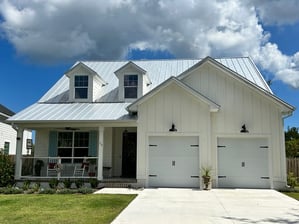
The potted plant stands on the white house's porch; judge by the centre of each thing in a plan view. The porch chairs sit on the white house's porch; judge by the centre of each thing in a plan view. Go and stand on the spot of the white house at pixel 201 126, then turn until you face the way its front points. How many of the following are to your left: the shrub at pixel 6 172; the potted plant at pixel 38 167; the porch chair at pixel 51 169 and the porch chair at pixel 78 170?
0

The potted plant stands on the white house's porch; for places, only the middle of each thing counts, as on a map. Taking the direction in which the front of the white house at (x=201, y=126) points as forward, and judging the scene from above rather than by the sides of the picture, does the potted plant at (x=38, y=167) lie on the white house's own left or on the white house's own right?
on the white house's own right

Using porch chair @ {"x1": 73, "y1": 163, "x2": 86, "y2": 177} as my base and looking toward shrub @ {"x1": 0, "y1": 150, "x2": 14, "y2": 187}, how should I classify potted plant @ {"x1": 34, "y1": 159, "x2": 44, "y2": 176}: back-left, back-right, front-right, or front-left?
front-right

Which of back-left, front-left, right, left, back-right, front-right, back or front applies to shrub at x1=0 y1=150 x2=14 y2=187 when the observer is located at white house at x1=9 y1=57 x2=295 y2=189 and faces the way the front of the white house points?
right

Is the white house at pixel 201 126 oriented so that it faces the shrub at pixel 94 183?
no

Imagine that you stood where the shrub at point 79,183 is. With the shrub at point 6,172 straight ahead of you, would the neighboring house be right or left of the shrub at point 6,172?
right

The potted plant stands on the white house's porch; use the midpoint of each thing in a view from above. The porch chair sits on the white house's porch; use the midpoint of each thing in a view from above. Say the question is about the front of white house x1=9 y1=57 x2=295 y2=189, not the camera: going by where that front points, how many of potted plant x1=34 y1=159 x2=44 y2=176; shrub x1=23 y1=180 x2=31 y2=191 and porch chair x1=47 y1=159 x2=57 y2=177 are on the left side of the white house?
0

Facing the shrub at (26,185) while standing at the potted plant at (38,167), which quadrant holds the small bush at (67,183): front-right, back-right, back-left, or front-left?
front-left

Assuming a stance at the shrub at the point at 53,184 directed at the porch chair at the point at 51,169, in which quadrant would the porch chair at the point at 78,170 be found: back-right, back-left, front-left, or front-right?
front-right

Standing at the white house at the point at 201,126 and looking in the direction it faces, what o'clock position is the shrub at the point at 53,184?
The shrub is roughly at 3 o'clock from the white house.

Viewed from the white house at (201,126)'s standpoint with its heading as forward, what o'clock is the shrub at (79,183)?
The shrub is roughly at 3 o'clock from the white house.

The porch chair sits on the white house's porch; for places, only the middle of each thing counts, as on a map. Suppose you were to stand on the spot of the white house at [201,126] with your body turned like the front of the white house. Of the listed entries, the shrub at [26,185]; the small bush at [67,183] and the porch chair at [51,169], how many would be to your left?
0

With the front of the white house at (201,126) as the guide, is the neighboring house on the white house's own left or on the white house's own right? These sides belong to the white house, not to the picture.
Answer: on the white house's own right

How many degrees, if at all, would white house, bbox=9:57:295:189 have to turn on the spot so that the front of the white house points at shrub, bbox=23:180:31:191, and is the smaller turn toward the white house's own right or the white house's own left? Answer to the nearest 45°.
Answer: approximately 90° to the white house's own right

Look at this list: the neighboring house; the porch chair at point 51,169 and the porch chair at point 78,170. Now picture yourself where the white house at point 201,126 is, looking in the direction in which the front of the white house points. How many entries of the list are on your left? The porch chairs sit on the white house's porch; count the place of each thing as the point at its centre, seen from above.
0

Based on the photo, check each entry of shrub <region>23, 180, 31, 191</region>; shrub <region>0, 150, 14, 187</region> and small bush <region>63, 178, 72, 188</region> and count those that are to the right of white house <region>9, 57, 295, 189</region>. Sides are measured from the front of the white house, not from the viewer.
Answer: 3

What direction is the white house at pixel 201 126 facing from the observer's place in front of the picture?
facing the viewer
